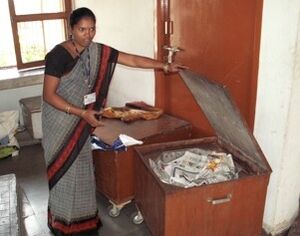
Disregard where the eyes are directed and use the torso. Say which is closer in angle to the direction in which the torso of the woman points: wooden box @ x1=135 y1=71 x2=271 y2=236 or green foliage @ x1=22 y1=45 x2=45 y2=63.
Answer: the wooden box

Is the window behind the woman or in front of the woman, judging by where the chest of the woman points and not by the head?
behind

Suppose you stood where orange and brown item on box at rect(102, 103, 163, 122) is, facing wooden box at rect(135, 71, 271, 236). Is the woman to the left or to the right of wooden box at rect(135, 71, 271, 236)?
right

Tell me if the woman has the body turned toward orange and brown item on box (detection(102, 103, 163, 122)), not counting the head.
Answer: no

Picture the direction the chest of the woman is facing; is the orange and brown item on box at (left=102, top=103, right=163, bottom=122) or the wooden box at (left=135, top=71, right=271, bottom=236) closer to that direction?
the wooden box

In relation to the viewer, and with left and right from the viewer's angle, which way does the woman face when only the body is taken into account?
facing the viewer and to the right of the viewer

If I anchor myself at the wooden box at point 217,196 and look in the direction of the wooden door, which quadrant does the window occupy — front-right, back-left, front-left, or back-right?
front-left

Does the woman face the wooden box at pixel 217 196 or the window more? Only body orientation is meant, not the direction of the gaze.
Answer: the wooden box

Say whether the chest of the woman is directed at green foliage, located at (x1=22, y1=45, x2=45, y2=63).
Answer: no
